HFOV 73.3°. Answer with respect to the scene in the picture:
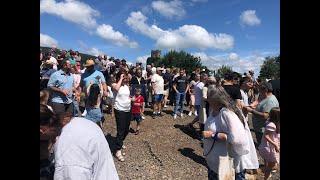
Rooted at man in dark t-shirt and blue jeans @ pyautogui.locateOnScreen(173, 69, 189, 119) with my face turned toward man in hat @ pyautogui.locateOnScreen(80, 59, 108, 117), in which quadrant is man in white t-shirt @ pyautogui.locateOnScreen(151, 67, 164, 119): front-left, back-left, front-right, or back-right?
front-right

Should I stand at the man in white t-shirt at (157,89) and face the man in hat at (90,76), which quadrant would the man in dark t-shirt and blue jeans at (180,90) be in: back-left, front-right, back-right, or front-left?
back-left

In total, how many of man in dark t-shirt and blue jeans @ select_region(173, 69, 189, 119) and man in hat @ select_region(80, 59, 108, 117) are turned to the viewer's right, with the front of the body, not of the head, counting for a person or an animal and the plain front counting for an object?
0

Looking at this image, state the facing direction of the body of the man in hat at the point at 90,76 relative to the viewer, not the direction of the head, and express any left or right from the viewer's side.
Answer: facing the viewer and to the left of the viewer

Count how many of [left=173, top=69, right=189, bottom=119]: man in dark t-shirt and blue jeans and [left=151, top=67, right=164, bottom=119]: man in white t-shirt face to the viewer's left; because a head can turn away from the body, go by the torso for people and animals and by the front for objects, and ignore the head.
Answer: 0
